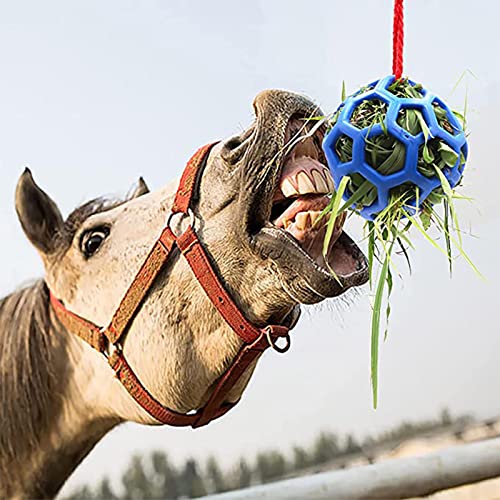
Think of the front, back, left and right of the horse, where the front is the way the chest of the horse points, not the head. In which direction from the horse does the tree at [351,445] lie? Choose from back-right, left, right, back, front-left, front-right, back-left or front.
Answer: left

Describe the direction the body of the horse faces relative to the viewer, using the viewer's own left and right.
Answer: facing to the right of the viewer

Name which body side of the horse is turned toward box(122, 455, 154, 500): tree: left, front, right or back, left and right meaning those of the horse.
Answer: left

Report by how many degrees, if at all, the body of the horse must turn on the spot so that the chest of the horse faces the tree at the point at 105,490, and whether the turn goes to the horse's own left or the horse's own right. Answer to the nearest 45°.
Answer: approximately 90° to the horse's own left

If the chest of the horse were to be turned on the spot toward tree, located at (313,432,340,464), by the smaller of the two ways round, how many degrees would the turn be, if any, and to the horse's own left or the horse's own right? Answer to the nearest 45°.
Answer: approximately 90° to the horse's own left

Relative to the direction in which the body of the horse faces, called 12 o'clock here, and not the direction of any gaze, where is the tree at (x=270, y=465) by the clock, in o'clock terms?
The tree is roughly at 9 o'clock from the horse.

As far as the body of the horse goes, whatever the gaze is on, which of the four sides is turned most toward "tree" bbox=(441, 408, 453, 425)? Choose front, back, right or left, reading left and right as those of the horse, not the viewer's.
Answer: left

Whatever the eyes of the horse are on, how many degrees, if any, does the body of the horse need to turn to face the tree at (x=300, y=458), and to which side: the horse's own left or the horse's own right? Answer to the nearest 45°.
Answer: approximately 90° to the horse's own left
